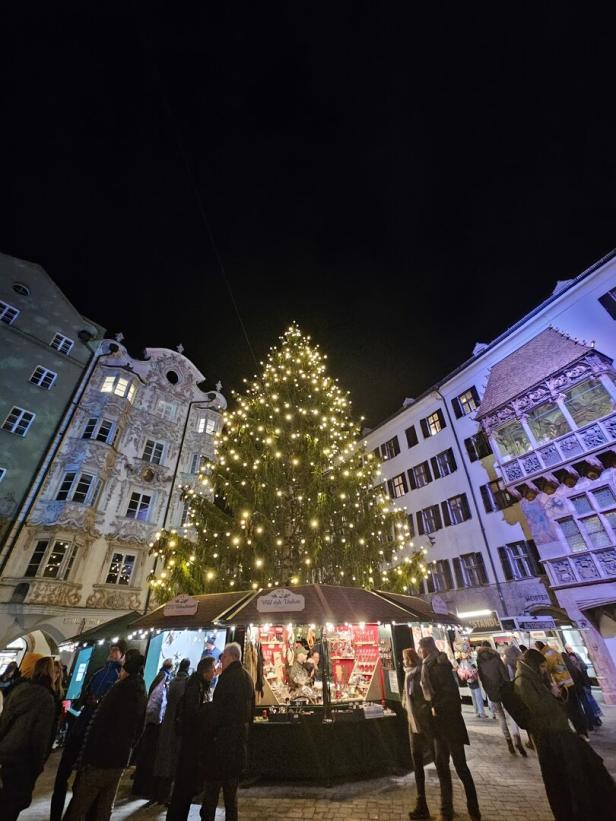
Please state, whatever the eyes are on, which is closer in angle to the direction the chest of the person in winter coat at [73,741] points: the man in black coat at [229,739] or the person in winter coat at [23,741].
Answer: the man in black coat

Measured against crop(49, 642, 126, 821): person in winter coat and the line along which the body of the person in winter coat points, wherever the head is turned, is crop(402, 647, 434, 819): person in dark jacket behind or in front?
in front

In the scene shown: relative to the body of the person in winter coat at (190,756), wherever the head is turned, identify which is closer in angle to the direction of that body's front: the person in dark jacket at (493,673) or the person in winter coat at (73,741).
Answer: the person in dark jacket

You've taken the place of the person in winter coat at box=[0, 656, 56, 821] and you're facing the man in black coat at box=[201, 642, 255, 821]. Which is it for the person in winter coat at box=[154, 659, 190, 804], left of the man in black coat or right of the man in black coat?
left

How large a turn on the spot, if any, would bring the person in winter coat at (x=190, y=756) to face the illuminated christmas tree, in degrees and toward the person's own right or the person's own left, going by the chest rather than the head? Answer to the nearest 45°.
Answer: approximately 45° to the person's own left

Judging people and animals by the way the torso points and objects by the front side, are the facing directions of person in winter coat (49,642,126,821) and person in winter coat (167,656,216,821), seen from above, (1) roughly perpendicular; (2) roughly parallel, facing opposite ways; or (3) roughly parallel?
roughly parallel

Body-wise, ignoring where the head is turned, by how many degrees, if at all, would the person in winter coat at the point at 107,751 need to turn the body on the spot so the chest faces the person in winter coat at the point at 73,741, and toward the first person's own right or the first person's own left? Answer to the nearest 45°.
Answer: approximately 45° to the first person's own left

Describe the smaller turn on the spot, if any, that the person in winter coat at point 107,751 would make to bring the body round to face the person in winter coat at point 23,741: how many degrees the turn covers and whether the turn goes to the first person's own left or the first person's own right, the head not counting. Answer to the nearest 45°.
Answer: approximately 135° to the first person's own left

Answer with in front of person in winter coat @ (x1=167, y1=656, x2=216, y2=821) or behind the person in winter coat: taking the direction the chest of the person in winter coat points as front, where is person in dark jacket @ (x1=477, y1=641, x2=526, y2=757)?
in front

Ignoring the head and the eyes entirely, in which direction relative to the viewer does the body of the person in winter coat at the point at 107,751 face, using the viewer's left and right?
facing away from the viewer and to the right of the viewer

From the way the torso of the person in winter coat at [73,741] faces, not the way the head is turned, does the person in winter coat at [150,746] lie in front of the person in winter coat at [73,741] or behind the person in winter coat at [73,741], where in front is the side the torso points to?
in front

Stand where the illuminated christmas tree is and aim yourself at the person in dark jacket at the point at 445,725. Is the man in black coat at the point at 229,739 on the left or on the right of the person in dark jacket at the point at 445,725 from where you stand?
right
